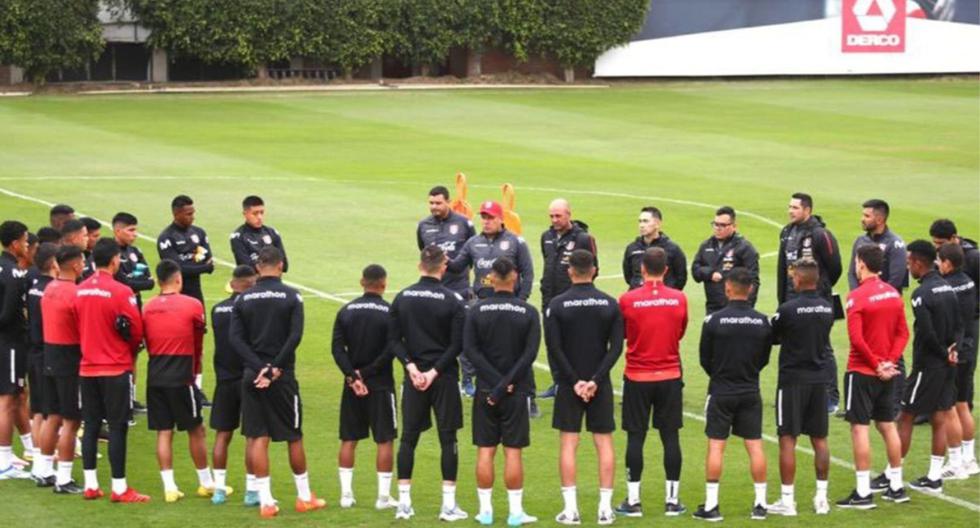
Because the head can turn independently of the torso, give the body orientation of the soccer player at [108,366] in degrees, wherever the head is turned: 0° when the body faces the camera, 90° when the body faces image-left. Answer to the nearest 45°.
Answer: approximately 225°

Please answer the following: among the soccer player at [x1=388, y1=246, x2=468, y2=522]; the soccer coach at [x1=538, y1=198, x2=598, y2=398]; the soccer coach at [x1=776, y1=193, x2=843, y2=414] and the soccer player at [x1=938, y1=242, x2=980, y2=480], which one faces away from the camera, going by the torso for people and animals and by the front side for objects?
the soccer player at [x1=388, y1=246, x2=468, y2=522]

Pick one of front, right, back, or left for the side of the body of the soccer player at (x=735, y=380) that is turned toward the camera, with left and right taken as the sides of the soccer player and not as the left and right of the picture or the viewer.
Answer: back

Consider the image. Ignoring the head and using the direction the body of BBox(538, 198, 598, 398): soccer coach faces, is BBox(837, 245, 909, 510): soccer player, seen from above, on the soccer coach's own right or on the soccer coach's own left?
on the soccer coach's own left

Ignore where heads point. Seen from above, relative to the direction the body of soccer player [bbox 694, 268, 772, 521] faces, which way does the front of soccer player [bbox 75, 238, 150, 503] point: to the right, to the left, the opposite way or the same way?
the same way

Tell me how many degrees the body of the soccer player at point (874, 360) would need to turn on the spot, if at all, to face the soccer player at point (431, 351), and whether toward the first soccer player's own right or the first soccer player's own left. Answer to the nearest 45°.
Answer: approximately 45° to the first soccer player's own left

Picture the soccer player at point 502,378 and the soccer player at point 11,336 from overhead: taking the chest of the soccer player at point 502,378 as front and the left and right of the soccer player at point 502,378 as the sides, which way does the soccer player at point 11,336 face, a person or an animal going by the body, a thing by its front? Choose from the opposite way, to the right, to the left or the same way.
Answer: to the right

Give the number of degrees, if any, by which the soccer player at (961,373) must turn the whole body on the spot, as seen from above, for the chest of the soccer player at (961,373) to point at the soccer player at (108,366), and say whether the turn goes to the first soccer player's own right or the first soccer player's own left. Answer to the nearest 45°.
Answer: approximately 45° to the first soccer player's own left

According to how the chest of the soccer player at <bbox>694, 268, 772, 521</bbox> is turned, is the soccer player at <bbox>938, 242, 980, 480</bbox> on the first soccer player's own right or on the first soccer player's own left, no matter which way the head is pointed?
on the first soccer player's own right

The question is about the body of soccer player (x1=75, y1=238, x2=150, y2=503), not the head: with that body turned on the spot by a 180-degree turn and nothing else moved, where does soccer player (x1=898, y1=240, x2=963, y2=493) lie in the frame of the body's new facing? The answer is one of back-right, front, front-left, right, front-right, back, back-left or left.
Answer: back-left

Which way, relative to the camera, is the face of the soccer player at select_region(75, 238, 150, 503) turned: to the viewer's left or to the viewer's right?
to the viewer's right

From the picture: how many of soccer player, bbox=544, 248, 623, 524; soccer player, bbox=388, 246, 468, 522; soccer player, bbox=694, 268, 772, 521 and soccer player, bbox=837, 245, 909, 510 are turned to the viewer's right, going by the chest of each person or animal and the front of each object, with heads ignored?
0

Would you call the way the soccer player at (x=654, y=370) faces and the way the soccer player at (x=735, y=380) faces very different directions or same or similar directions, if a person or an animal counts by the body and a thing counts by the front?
same or similar directions

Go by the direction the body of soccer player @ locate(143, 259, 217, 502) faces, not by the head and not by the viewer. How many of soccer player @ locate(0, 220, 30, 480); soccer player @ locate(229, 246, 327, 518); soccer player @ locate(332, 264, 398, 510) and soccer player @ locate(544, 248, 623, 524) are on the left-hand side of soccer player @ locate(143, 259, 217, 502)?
1

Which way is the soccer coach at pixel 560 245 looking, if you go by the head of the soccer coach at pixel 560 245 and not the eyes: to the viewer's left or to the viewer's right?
to the viewer's left

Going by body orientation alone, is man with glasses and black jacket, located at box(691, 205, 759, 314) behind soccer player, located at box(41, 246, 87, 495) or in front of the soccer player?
in front

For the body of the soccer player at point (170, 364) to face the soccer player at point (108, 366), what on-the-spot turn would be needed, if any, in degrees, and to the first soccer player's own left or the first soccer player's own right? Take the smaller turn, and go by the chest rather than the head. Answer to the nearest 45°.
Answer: approximately 135° to the first soccer player's own left

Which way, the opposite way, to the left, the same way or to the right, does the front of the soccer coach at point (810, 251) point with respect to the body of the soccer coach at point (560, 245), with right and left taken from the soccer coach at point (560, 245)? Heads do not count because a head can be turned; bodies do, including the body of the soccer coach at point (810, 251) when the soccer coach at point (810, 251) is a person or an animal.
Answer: the same way

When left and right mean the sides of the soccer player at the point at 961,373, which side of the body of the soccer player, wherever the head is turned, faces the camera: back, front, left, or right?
left

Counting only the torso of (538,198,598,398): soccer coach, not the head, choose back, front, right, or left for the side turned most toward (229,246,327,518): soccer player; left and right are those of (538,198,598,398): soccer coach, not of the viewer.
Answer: front

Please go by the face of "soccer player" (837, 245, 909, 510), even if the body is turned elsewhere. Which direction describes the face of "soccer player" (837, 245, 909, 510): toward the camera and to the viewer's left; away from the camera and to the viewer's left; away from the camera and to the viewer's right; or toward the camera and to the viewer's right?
away from the camera and to the viewer's left

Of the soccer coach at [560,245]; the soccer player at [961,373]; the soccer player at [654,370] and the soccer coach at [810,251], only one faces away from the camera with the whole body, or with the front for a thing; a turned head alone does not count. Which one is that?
the soccer player at [654,370]
